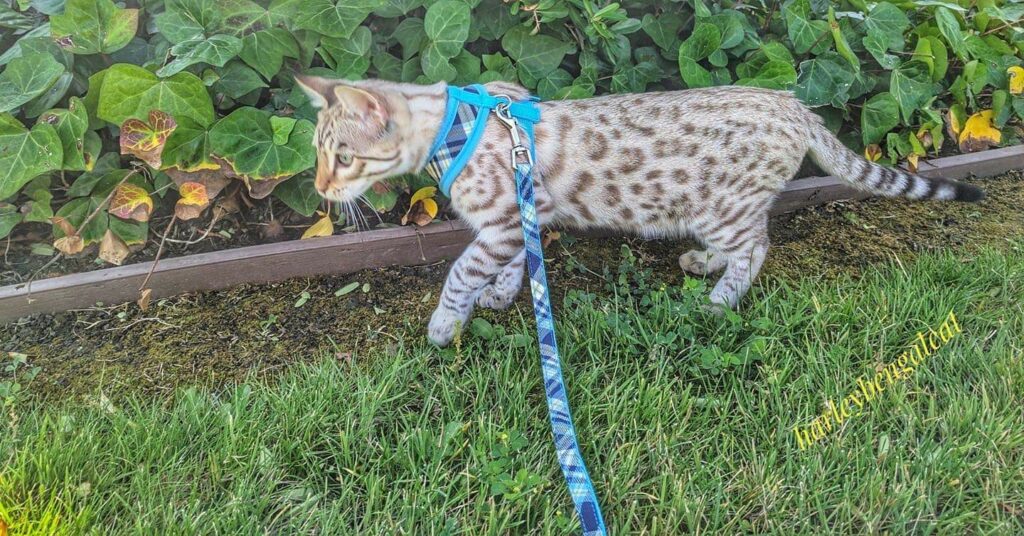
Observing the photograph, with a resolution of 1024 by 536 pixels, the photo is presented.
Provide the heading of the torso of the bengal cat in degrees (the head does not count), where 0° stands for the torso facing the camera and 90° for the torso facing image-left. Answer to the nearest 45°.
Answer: approximately 90°

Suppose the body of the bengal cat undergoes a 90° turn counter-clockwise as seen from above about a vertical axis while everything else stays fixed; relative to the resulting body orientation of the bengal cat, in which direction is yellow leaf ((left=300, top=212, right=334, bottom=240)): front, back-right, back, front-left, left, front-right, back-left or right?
right
